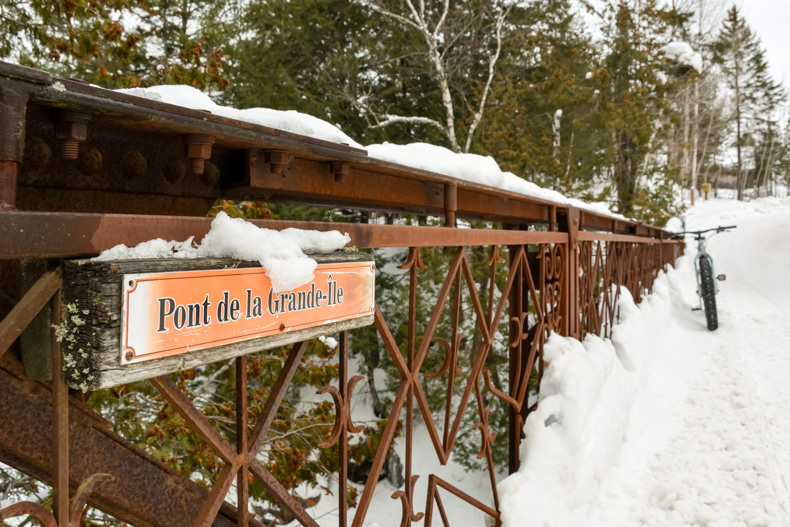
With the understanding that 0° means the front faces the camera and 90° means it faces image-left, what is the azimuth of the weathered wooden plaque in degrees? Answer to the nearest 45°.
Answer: approximately 315°

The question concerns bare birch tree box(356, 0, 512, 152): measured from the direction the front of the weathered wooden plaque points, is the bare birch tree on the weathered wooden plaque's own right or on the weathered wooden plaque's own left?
on the weathered wooden plaque's own left

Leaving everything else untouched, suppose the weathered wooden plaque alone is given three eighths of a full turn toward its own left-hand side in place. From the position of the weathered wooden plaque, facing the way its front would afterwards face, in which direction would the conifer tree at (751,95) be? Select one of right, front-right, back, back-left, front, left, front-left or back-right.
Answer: front-right
